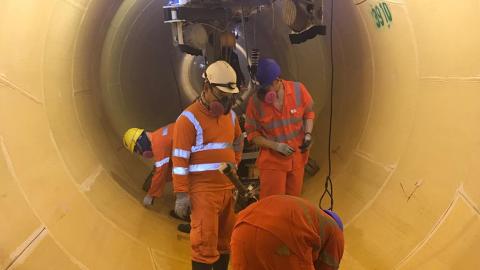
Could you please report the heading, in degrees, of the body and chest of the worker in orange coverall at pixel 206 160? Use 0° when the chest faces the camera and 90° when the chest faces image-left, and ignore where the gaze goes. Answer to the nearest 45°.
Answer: approximately 315°

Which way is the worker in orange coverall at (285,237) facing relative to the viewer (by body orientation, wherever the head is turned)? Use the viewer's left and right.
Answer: facing away from the viewer and to the right of the viewer
